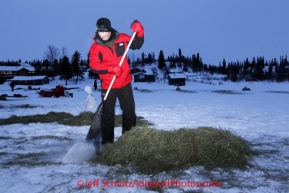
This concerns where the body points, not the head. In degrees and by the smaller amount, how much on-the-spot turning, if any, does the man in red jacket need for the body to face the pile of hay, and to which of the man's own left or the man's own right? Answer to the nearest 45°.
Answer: approximately 45° to the man's own left

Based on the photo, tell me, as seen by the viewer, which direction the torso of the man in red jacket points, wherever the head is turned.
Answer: toward the camera
